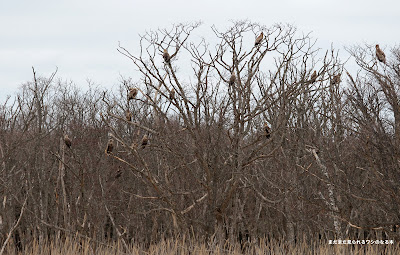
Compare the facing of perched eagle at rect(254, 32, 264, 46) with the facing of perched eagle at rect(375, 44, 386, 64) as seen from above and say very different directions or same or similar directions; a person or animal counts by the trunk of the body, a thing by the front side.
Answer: very different directions
